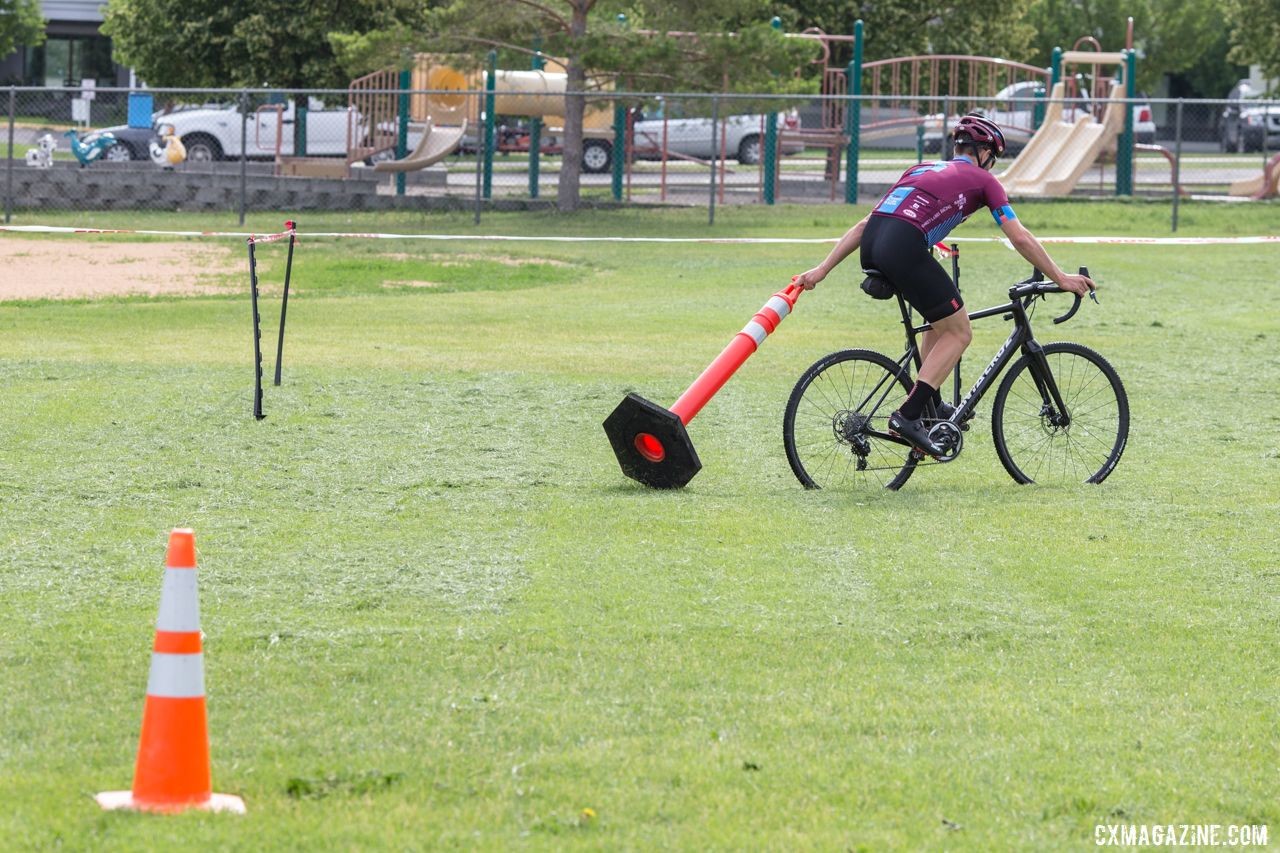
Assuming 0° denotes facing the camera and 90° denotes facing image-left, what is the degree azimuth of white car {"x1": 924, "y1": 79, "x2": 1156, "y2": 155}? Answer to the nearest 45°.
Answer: approximately 90°

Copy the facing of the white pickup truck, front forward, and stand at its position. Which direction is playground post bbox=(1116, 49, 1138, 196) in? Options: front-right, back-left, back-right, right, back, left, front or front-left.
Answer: back-left

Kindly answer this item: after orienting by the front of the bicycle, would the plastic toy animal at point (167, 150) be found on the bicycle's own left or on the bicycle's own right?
on the bicycle's own left

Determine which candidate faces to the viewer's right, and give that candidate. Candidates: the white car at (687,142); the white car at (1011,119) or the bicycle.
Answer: the bicycle

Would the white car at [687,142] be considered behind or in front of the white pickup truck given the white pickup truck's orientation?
behind

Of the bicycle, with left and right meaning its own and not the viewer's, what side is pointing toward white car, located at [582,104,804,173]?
left

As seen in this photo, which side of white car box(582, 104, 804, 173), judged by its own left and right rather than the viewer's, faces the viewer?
left

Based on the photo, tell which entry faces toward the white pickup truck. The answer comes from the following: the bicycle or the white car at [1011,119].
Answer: the white car

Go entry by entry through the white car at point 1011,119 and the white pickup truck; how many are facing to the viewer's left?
2

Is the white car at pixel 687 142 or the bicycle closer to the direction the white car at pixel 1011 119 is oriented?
the white car

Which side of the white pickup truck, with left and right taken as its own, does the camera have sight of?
left

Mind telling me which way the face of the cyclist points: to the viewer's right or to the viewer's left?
to the viewer's right

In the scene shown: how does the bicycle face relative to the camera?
to the viewer's right
